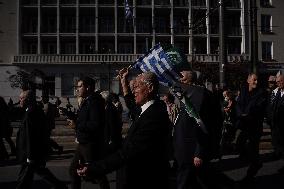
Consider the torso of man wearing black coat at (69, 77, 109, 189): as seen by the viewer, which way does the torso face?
to the viewer's left

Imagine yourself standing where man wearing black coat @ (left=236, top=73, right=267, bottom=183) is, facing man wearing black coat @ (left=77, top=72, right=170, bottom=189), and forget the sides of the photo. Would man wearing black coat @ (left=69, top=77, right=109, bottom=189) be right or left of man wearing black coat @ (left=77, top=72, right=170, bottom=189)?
right

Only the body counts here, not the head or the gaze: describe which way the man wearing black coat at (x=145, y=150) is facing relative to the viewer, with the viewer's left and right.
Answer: facing to the left of the viewer

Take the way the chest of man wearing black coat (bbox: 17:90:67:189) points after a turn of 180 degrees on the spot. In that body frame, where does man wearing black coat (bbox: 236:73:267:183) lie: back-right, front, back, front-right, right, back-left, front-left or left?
front

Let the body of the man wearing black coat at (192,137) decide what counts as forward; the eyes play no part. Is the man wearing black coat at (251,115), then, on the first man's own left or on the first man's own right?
on the first man's own right

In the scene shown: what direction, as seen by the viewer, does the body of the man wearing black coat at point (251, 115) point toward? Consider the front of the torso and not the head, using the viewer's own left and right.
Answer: facing the viewer and to the left of the viewer

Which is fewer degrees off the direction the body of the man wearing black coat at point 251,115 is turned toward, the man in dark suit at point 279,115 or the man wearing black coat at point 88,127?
the man wearing black coat

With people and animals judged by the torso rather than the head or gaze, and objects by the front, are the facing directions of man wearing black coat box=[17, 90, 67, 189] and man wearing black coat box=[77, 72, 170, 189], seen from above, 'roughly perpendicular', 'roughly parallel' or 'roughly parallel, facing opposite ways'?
roughly parallel

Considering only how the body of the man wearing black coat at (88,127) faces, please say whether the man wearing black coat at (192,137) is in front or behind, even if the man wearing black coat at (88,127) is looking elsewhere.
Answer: behind

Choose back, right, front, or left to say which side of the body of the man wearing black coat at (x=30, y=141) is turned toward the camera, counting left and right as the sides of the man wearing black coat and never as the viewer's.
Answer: left

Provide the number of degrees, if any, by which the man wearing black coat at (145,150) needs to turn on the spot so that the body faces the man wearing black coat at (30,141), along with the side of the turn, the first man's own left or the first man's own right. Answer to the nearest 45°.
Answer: approximately 45° to the first man's own right

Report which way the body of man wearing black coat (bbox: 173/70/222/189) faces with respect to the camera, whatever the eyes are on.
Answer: to the viewer's left
